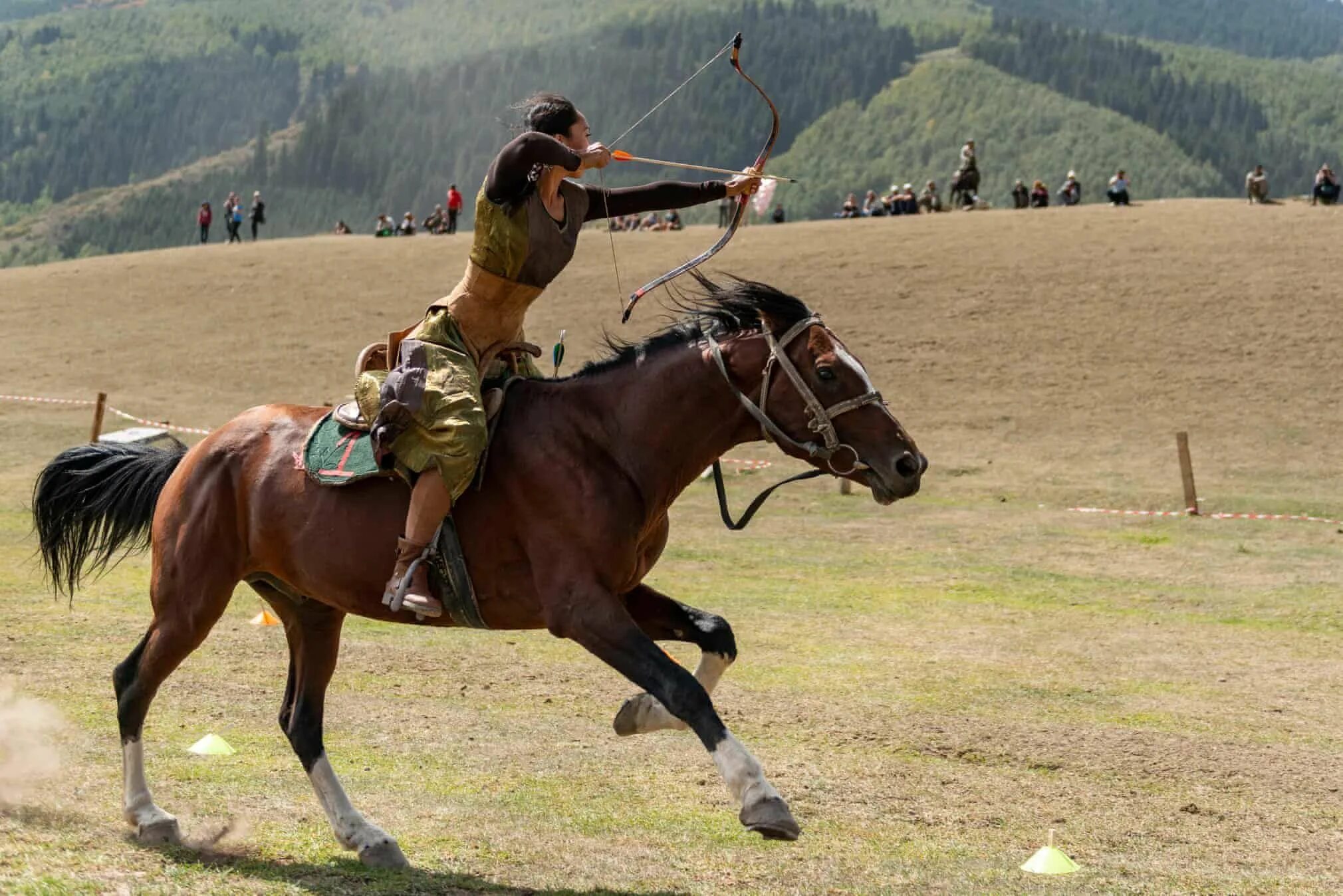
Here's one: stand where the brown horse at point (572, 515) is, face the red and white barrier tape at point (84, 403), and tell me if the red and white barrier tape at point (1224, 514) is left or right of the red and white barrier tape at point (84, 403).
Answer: right

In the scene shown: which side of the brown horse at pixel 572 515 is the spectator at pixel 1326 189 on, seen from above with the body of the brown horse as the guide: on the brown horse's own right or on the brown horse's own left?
on the brown horse's own left

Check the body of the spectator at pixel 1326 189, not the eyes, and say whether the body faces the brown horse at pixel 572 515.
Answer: yes

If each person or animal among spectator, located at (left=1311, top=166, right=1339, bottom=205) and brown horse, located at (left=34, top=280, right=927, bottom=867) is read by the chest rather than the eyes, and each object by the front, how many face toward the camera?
1

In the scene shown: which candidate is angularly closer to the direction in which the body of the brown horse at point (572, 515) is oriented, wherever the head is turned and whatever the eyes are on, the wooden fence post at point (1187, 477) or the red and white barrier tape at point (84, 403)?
the wooden fence post

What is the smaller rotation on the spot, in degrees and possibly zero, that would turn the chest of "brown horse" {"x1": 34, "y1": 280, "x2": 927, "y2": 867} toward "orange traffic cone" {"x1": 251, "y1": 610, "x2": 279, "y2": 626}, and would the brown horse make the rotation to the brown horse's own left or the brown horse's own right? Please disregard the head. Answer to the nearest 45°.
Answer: approximately 90° to the brown horse's own left

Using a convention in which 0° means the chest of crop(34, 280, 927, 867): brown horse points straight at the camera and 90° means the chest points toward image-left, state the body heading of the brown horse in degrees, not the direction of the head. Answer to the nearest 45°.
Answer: approximately 270°

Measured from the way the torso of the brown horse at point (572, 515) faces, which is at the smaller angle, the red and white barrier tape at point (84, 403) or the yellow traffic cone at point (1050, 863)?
the yellow traffic cone

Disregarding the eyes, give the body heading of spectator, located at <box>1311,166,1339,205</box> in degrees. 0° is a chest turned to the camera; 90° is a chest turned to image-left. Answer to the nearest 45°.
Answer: approximately 0°

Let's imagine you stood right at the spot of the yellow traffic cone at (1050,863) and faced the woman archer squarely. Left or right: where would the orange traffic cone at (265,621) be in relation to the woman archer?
right

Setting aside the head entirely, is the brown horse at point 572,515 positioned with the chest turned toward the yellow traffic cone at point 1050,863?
yes
